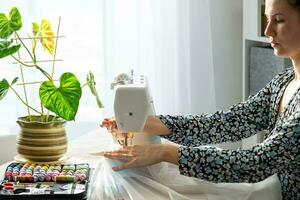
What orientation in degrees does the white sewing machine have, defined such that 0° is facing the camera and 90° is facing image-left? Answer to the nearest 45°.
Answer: approximately 270°

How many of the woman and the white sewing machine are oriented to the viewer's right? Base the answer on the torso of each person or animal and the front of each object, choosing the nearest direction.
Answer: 1

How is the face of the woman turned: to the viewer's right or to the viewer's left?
to the viewer's left

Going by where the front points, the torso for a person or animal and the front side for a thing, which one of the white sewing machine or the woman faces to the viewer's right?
the white sewing machine

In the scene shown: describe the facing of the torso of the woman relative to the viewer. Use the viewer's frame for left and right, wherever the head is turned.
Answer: facing the viewer and to the left of the viewer
